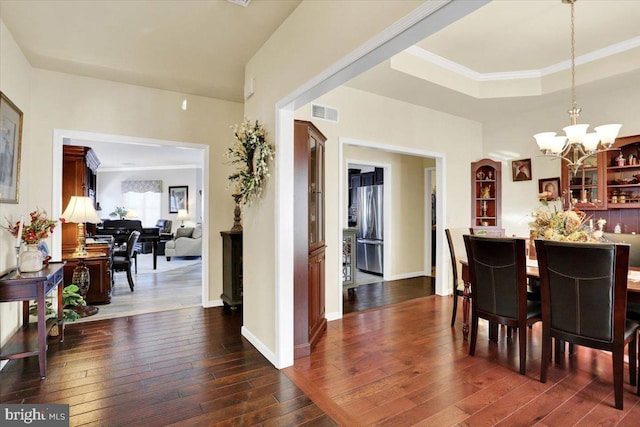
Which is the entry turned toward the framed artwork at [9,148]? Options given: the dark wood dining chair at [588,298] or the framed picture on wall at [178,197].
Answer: the framed picture on wall

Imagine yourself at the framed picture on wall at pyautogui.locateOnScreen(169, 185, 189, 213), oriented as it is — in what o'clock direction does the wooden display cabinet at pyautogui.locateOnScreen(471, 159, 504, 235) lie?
The wooden display cabinet is roughly at 11 o'clock from the framed picture on wall.

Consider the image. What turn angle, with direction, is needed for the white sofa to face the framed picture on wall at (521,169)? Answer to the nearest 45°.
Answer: approximately 135° to its left

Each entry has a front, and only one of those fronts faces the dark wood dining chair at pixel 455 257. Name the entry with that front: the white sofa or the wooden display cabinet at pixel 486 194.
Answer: the wooden display cabinet

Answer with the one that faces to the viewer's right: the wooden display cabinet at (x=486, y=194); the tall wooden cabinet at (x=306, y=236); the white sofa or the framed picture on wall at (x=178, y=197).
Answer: the tall wooden cabinet

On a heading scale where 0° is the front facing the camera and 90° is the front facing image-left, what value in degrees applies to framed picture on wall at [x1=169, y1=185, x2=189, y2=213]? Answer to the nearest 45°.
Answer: approximately 0°

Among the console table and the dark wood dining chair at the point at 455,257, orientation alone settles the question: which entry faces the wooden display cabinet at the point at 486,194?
the console table

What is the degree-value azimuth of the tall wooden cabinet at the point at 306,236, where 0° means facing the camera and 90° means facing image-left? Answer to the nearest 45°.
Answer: approximately 270°

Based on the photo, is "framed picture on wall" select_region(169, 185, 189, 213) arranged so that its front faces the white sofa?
yes

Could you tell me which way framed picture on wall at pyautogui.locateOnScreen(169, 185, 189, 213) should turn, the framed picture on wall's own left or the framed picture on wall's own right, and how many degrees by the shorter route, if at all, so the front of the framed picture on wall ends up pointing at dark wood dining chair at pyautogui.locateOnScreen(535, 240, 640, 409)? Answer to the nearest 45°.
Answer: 0° — it already faces it

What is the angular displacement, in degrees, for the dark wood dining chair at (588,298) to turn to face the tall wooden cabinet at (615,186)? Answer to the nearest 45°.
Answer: approximately 45° to its left

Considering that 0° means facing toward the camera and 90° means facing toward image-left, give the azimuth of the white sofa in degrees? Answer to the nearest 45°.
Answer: approximately 90°

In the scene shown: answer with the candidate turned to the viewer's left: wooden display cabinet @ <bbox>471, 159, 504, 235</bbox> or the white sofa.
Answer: the white sofa

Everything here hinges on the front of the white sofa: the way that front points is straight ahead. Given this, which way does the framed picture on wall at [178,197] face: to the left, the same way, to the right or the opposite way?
to the left

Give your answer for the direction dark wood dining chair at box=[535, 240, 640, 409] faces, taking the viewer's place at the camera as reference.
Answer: facing away from the viewer and to the right of the viewer
